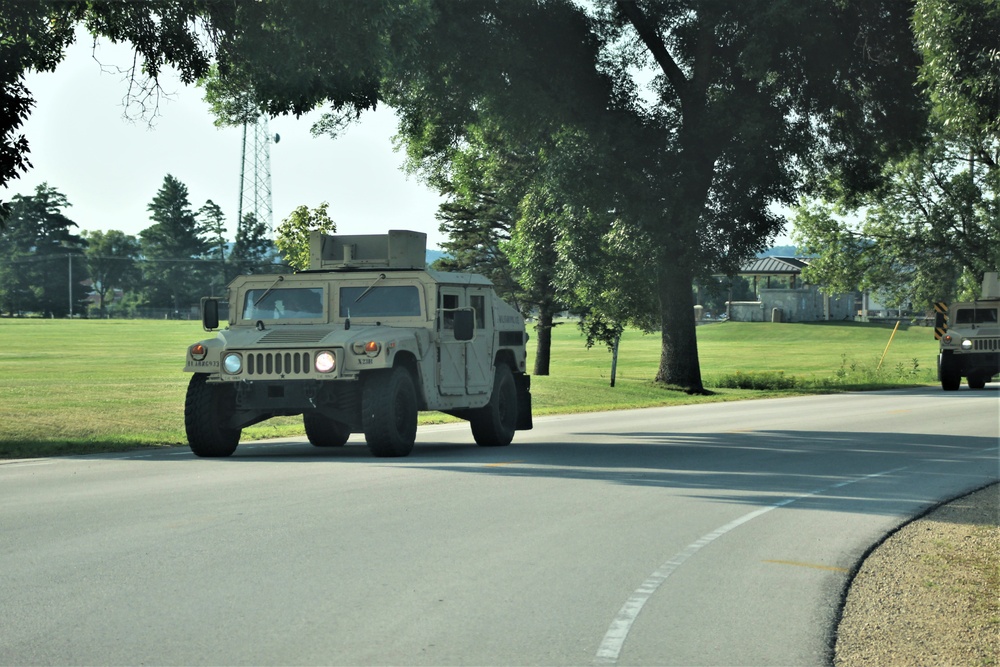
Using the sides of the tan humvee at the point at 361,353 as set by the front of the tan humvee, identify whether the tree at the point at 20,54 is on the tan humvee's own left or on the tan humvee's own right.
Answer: on the tan humvee's own right

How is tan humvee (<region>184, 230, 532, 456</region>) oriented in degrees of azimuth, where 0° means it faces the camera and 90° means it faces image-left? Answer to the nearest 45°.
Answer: approximately 45°

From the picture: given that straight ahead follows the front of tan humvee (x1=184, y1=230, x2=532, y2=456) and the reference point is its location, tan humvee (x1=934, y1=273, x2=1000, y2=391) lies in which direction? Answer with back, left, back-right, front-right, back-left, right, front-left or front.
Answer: back

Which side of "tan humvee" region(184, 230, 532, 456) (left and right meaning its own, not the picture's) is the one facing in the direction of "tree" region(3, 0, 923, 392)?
back

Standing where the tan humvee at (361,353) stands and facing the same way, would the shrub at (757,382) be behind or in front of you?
behind

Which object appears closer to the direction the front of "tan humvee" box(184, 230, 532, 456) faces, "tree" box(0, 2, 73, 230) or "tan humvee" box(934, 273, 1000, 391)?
the tree

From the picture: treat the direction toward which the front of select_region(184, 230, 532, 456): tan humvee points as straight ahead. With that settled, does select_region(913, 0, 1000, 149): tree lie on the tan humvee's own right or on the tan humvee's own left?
on the tan humvee's own left

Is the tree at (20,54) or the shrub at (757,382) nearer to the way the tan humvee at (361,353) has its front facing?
the tree
